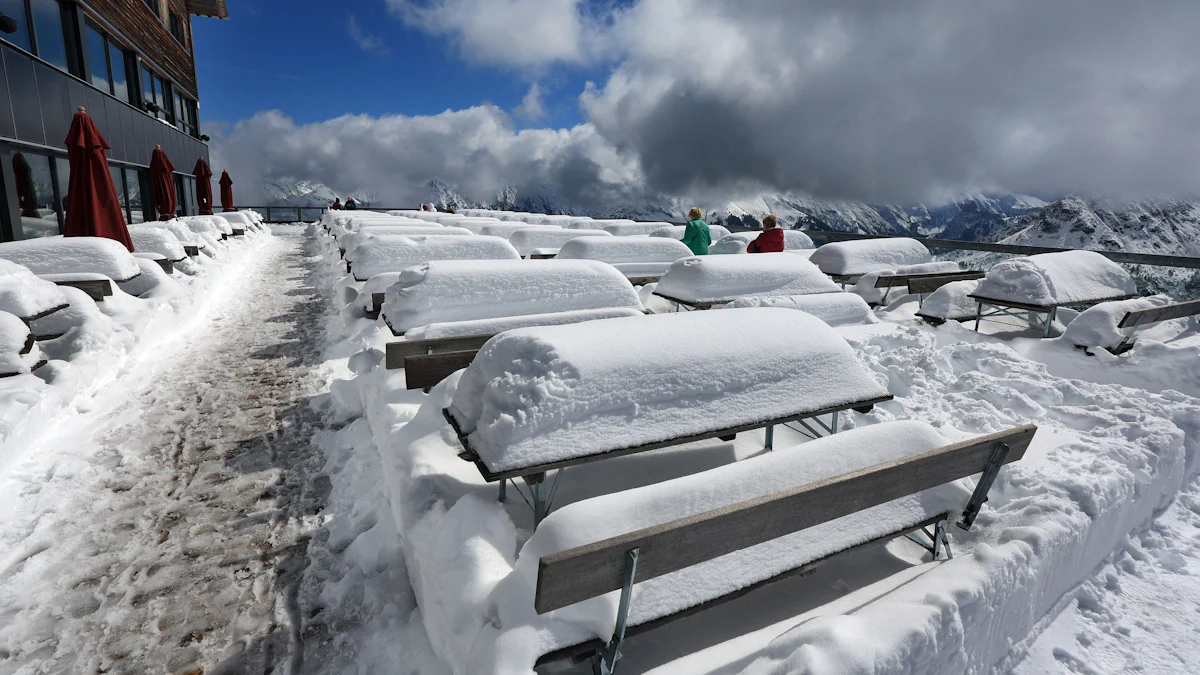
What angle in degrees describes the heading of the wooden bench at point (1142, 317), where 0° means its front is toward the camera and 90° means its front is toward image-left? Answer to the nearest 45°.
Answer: approximately 135°

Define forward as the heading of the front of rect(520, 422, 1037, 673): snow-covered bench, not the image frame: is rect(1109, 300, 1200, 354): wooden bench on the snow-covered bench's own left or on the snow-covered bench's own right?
on the snow-covered bench's own right

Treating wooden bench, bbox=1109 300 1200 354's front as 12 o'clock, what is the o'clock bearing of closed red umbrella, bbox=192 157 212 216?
The closed red umbrella is roughly at 10 o'clock from the wooden bench.

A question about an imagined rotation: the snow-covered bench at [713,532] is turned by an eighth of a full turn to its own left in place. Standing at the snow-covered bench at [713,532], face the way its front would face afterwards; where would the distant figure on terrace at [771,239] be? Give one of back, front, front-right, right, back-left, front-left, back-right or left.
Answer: right

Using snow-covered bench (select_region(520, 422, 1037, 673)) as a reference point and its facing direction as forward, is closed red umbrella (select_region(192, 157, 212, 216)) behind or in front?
in front

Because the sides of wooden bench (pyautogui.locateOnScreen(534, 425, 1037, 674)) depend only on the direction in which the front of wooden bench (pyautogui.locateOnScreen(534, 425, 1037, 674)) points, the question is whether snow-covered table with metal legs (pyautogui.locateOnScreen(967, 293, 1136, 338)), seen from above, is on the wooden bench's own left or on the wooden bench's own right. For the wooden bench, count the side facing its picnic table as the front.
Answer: on the wooden bench's own right

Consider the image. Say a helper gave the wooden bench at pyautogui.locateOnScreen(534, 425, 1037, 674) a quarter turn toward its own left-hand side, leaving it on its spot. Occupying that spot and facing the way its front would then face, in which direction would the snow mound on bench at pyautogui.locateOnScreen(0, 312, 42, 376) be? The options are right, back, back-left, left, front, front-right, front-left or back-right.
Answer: front-right

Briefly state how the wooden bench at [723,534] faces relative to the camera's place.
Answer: facing away from the viewer and to the left of the viewer

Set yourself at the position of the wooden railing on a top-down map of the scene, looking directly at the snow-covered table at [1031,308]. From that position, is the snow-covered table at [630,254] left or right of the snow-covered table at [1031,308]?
right

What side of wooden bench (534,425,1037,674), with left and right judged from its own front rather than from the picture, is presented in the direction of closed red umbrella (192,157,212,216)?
front

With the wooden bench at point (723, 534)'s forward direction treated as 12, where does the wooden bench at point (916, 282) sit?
the wooden bench at point (916, 282) is roughly at 2 o'clock from the wooden bench at point (723, 534).

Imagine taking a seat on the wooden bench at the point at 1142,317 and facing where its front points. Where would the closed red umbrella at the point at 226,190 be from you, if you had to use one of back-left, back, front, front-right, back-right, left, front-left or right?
front-left

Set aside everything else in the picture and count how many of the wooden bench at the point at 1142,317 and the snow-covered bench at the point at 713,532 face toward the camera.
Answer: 0

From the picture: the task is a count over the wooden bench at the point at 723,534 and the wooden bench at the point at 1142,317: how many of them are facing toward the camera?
0
